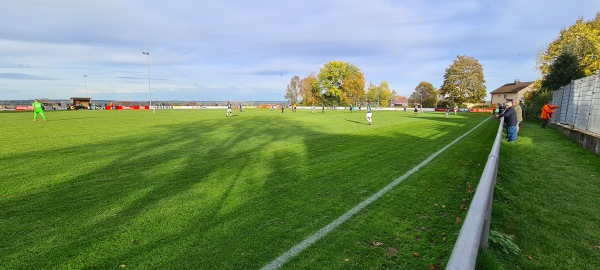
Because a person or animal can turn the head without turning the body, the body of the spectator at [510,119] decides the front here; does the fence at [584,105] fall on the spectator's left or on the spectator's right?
on the spectator's right

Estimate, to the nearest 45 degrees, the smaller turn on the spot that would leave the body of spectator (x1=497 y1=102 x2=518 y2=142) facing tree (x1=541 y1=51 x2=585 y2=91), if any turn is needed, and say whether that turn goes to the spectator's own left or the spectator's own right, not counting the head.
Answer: approximately 90° to the spectator's own right

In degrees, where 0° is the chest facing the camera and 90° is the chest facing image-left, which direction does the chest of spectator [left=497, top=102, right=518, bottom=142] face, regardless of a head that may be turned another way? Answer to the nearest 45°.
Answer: approximately 90°

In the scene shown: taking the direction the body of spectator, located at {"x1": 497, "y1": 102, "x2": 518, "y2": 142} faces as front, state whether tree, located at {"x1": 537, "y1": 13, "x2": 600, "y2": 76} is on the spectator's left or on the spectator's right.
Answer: on the spectator's right
